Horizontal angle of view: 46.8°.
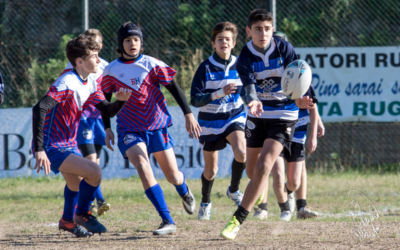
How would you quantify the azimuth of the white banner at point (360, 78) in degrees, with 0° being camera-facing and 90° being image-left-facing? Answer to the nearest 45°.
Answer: approximately 0°

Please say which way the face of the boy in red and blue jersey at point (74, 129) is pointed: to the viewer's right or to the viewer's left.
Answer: to the viewer's right

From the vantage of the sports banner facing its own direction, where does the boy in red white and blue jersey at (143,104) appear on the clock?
The boy in red white and blue jersey is roughly at 12 o'clock from the sports banner.

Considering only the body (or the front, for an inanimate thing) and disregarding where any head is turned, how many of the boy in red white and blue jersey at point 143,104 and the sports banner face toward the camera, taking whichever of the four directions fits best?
2

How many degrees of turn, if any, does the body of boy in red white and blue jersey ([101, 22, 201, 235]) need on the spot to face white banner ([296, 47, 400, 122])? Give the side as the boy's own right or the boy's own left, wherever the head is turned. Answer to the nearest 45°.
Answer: approximately 135° to the boy's own left

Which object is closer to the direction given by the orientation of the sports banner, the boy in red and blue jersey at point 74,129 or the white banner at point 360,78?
the boy in red and blue jersey

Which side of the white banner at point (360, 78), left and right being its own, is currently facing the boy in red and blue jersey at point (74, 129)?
front

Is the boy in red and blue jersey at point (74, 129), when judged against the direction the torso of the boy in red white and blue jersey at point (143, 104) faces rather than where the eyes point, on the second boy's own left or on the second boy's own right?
on the second boy's own right
